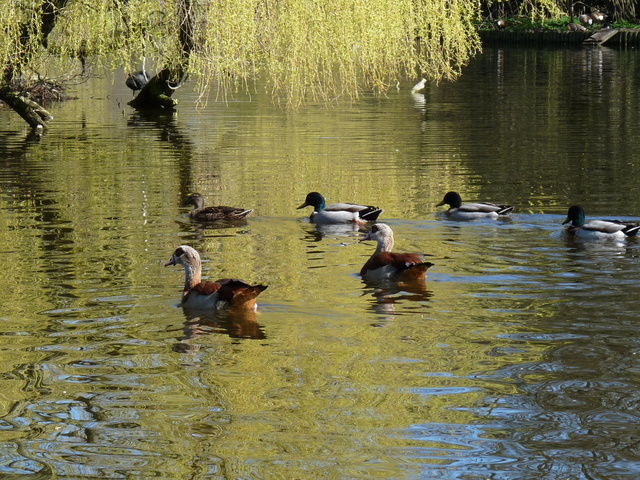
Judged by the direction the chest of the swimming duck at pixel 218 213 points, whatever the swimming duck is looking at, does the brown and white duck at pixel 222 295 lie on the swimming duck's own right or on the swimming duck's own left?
on the swimming duck's own left

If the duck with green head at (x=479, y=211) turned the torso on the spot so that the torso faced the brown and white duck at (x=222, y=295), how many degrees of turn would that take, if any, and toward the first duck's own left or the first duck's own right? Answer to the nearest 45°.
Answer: approximately 45° to the first duck's own left

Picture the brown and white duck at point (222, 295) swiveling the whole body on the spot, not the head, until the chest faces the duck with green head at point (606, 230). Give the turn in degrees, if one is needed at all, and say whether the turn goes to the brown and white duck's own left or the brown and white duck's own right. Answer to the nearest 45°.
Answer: approximately 135° to the brown and white duck's own right

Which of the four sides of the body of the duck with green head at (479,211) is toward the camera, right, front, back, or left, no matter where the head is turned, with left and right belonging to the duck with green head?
left

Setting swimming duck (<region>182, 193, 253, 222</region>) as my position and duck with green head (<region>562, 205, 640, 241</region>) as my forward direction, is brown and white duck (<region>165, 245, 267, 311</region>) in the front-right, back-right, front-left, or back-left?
front-right

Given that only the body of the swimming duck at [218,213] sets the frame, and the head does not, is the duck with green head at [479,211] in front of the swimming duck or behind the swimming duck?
behind

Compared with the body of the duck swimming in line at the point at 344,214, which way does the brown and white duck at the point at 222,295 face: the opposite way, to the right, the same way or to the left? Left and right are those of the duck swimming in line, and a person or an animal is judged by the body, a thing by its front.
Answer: the same way

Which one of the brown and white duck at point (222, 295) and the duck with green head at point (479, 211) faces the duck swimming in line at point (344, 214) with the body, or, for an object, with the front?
the duck with green head

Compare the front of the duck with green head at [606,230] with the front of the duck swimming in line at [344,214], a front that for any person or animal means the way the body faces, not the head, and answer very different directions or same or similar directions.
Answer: same or similar directions

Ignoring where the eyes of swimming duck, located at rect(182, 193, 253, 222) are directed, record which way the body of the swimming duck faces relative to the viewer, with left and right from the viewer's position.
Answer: facing to the left of the viewer

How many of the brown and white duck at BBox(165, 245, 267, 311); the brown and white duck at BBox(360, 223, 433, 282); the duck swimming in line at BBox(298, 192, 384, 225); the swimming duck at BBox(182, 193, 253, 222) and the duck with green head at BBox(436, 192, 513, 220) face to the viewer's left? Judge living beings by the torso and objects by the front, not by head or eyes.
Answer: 5

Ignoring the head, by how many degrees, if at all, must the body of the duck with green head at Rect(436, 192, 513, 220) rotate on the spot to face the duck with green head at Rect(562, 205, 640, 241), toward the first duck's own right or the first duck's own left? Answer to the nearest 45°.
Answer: approximately 135° to the first duck's own left

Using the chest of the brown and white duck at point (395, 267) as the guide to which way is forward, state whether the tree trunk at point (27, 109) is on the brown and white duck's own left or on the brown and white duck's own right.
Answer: on the brown and white duck's own right

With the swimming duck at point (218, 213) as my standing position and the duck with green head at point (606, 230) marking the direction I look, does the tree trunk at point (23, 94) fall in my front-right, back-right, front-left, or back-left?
back-left

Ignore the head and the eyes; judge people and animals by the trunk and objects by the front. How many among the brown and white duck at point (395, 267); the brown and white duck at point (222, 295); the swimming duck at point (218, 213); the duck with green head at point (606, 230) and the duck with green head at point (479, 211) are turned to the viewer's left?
5

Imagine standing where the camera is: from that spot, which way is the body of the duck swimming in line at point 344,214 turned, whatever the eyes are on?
to the viewer's left

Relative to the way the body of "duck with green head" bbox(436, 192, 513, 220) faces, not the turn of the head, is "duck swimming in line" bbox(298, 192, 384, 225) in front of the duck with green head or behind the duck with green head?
in front

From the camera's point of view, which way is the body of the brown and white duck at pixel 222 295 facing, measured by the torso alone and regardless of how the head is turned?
to the viewer's left

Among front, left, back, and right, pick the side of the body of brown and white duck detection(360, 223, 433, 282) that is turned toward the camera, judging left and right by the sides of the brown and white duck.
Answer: left

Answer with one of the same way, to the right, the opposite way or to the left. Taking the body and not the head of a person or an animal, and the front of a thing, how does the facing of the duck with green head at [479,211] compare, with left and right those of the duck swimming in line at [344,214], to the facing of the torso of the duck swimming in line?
the same way

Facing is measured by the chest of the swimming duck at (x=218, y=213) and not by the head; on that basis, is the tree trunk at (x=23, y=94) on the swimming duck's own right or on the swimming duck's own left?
on the swimming duck's own right
